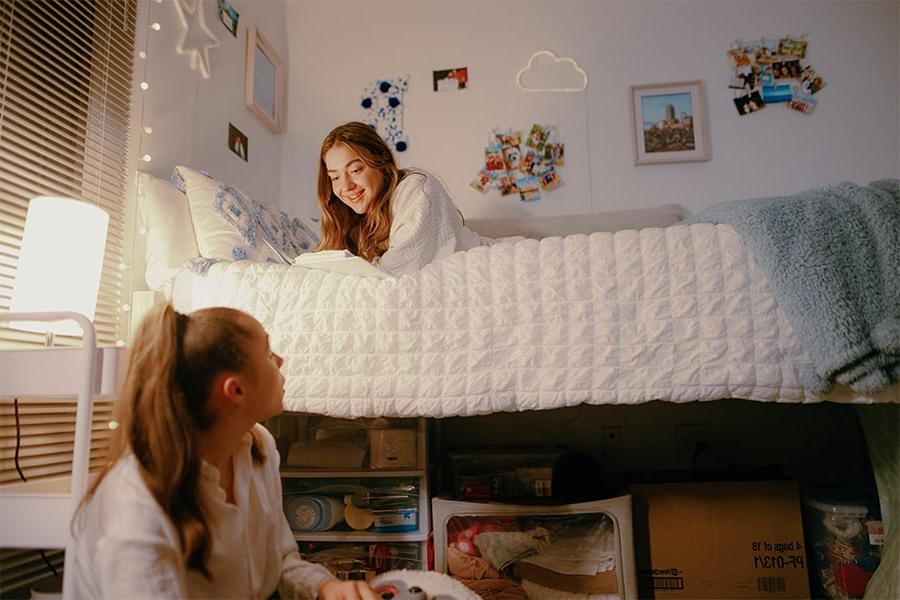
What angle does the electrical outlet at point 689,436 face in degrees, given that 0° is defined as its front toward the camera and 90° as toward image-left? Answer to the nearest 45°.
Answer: approximately 0°

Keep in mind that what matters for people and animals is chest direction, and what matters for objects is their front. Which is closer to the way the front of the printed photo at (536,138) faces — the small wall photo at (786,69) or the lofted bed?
the lofted bed

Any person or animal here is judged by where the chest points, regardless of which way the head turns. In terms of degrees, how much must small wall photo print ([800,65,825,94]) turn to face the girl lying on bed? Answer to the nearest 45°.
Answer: approximately 45° to its right

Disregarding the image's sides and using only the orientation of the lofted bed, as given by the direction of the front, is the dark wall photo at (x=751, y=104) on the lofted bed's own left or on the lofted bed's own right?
on the lofted bed's own left

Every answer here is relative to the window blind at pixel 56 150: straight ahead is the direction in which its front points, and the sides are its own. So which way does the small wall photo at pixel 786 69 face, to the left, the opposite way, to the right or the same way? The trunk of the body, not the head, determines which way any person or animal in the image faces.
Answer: to the right

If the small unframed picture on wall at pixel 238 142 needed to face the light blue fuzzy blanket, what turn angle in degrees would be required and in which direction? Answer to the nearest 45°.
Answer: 0° — it already faces it

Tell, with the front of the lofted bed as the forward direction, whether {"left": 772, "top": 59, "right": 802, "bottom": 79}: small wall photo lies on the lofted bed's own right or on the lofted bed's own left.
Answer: on the lofted bed's own left

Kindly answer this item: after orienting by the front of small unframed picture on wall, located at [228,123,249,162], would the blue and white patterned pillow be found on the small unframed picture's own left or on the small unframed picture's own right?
on the small unframed picture's own right

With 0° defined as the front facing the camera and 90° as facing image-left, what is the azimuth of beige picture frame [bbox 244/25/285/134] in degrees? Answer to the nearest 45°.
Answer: approximately 315°

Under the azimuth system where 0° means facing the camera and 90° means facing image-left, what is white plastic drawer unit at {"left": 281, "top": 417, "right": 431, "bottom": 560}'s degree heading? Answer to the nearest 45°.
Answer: approximately 0°
